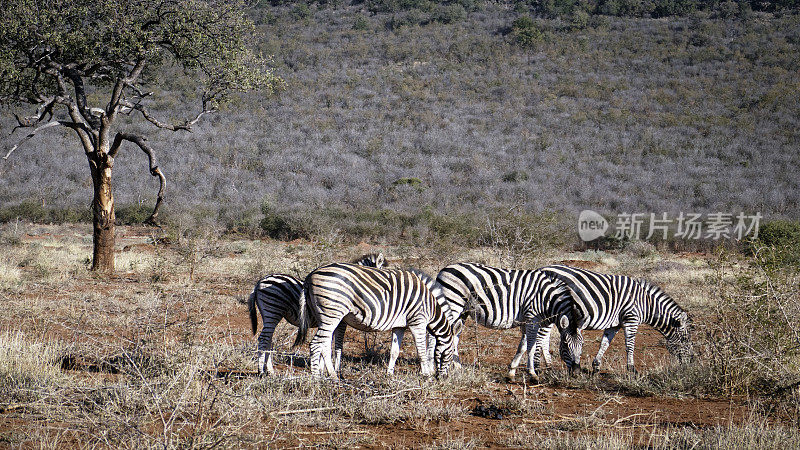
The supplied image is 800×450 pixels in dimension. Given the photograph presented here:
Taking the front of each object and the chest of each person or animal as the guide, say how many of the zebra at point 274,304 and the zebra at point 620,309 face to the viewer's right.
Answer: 2

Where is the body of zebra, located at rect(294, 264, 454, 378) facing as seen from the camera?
to the viewer's right

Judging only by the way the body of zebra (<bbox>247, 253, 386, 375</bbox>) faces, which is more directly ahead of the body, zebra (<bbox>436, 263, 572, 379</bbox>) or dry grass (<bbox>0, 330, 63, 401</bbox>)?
the zebra

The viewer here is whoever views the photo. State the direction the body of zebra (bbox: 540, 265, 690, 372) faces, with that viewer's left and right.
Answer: facing to the right of the viewer

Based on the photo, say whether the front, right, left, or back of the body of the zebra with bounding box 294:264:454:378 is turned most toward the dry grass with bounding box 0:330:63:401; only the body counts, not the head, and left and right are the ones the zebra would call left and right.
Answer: back

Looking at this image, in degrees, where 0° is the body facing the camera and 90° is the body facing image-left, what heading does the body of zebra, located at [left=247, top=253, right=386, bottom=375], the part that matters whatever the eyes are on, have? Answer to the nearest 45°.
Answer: approximately 270°

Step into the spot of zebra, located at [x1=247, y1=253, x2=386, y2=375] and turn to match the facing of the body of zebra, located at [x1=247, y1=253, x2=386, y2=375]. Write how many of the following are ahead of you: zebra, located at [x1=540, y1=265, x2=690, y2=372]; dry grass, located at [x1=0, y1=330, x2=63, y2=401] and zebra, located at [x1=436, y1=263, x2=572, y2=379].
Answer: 2

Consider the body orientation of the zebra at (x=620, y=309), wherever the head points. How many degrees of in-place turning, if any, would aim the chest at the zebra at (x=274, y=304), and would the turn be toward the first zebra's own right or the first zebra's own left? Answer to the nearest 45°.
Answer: approximately 135° to the first zebra's own right

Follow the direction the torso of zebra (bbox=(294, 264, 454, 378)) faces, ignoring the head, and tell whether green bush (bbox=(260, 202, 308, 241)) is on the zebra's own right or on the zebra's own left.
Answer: on the zebra's own left

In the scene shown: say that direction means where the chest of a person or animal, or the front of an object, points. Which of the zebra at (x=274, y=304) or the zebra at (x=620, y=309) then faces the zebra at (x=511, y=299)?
the zebra at (x=274, y=304)

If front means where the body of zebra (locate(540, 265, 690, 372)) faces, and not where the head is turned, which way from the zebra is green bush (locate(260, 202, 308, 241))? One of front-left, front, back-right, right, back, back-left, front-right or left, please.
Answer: back-left
